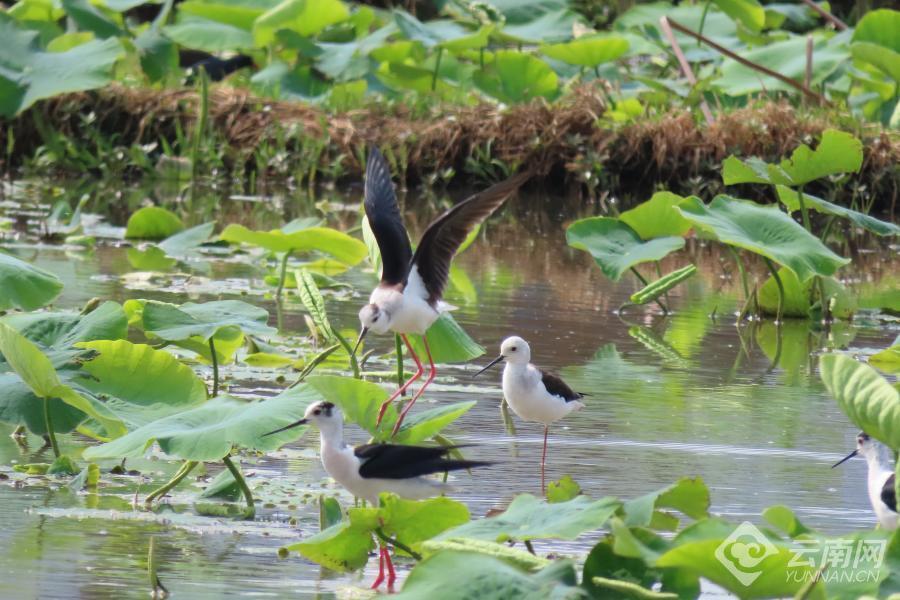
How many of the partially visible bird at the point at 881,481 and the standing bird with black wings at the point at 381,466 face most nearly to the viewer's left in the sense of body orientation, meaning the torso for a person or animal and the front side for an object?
2

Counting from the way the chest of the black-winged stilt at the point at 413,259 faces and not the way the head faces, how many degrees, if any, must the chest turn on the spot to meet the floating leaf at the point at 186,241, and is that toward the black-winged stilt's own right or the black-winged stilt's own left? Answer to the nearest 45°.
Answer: approximately 90° to the black-winged stilt's own right

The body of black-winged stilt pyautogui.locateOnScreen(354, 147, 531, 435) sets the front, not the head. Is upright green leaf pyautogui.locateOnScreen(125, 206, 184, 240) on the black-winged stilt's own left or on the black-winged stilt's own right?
on the black-winged stilt's own right

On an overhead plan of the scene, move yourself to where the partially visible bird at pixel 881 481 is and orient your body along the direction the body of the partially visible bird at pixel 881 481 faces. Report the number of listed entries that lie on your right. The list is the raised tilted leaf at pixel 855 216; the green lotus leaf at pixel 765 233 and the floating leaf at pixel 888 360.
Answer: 3

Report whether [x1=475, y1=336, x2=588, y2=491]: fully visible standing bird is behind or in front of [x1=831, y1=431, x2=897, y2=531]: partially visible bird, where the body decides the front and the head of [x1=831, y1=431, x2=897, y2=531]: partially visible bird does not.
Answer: in front

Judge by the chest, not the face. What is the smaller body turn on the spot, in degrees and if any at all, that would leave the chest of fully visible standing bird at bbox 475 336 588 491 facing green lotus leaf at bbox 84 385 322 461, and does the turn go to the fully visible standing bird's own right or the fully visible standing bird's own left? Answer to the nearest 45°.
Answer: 0° — it already faces it

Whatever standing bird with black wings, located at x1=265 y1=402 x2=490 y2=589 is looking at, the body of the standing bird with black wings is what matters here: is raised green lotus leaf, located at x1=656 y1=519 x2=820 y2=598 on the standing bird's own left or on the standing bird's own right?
on the standing bird's own left

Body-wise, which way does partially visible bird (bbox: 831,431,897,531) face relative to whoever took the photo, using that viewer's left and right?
facing to the left of the viewer

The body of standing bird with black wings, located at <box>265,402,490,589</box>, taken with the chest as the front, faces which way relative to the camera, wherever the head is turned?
to the viewer's left

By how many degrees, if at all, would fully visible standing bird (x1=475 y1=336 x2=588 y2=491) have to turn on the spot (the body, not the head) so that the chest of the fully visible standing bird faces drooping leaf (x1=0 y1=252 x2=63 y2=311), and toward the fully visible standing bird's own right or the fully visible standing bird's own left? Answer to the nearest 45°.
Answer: approximately 45° to the fully visible standing bird's own right

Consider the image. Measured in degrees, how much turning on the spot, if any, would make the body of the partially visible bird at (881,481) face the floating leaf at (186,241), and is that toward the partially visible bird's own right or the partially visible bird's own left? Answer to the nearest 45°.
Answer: approximately 45° to the partially visible bird's own right
